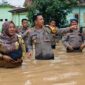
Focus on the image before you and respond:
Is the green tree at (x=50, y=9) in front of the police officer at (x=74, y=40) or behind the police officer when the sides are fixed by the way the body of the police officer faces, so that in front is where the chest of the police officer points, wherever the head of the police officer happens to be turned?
behind

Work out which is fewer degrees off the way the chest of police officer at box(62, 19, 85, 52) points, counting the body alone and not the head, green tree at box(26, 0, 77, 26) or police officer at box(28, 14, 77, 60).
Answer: the police officer

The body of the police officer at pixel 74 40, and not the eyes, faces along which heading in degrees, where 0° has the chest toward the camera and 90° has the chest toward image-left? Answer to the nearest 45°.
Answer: approximately 0°
